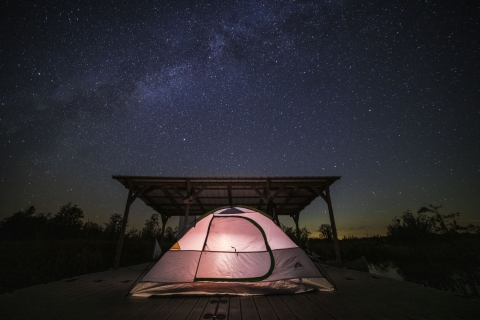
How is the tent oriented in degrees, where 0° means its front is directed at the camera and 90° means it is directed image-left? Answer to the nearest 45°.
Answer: approximately 0°

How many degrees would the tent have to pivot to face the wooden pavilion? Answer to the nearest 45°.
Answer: approximately 180°
